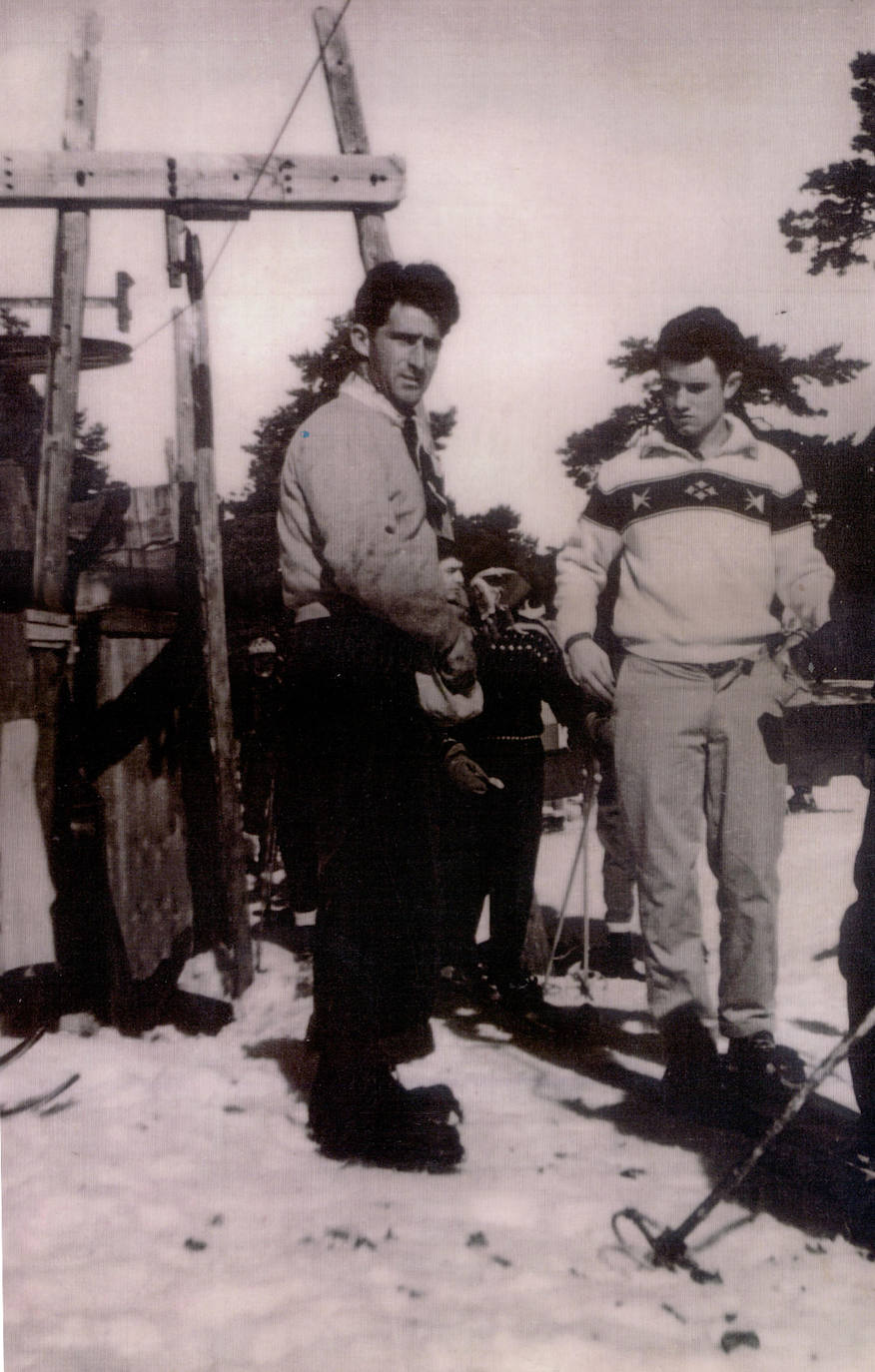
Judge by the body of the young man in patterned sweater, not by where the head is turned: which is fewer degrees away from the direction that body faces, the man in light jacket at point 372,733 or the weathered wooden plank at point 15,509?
the man in light jacket

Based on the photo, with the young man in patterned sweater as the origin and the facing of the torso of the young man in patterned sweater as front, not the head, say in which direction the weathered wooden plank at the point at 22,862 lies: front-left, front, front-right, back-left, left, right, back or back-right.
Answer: right

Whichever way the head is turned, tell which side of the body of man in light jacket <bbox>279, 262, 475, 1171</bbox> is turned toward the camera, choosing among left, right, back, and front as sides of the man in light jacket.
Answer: right

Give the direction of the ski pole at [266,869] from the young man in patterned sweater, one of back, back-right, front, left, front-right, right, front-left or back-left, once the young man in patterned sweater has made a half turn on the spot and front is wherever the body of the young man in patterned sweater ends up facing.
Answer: front-left

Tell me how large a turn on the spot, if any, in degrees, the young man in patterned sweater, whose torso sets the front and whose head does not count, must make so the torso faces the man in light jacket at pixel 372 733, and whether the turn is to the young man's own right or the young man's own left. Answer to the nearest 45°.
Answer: approximately 45° to the young man's own right

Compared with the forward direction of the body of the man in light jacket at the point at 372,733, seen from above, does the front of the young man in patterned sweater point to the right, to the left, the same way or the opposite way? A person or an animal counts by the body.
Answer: to the right

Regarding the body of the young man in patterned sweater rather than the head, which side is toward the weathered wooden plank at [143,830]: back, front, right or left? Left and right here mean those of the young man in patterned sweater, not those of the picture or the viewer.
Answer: right

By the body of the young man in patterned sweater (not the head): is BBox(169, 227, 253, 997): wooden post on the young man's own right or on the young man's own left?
on the young man's own right

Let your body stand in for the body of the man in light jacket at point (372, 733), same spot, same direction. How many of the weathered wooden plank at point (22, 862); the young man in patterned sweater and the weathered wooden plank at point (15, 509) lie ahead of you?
1

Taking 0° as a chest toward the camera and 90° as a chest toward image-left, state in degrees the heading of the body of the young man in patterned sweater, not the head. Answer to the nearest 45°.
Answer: approximately 0°
